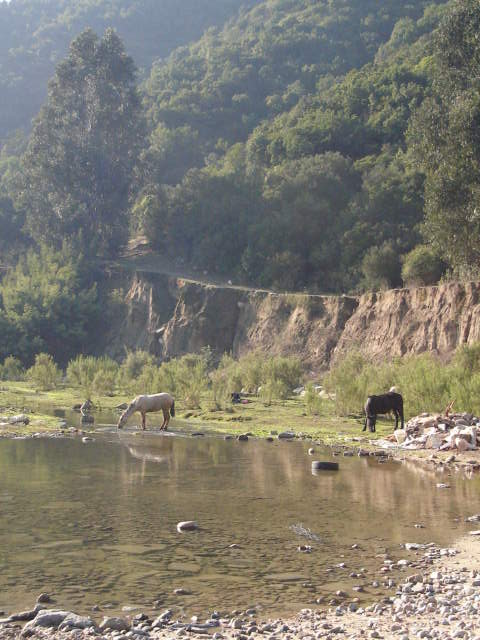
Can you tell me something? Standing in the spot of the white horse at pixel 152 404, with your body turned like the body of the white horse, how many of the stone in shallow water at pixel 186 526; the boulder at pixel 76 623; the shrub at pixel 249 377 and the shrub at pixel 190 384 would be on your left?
2

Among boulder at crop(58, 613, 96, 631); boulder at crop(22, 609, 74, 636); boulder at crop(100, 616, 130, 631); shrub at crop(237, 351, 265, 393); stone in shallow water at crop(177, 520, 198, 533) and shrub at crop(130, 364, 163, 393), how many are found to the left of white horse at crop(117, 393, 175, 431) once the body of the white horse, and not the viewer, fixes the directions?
4

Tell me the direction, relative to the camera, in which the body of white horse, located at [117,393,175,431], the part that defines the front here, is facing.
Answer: to the viewer's left

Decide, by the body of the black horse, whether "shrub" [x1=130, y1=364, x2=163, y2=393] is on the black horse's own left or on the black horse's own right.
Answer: on the black horse's own right

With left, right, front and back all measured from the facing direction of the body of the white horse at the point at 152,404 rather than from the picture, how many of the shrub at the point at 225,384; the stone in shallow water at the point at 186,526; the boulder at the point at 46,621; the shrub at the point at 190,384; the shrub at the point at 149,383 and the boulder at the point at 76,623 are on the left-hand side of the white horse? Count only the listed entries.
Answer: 3

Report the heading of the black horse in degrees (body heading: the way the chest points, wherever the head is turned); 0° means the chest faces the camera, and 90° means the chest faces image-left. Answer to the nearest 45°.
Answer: approximately 45°

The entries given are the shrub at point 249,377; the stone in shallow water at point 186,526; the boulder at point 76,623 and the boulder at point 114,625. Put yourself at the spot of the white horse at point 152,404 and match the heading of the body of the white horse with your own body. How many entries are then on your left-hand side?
3

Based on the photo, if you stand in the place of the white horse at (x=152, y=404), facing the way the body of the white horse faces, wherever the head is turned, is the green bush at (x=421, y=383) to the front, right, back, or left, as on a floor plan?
back
